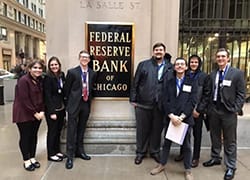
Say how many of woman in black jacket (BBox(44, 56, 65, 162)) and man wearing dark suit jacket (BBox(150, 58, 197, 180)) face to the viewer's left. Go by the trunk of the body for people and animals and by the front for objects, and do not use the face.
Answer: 0

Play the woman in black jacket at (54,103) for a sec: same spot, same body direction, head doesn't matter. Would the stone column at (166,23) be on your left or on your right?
on your left

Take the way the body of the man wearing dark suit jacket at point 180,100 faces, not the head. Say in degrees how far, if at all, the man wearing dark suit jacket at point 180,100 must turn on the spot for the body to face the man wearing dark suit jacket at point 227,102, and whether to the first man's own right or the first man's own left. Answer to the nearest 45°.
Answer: approximately 90° to the first man's own left

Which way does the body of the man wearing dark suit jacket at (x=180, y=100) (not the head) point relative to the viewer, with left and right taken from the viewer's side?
facing the viewer

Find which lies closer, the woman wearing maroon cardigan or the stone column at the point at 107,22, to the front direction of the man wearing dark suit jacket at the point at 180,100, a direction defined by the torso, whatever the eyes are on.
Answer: the woman wearing maroon cardigan

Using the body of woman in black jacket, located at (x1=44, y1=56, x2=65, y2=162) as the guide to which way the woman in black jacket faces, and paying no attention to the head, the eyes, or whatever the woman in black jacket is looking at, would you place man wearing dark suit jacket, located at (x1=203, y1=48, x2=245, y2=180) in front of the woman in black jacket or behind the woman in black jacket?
in front

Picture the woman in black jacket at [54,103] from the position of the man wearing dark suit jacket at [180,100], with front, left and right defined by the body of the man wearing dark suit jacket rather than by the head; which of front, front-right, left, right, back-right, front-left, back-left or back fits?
right

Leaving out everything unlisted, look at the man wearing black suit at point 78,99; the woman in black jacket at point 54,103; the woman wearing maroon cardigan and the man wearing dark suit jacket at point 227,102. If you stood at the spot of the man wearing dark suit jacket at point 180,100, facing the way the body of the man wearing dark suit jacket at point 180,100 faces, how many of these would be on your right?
3

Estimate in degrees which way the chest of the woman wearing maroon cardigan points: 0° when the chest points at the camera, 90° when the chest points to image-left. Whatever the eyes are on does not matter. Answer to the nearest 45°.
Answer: approximately 315°
